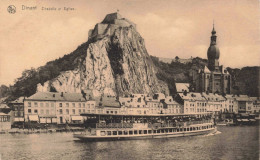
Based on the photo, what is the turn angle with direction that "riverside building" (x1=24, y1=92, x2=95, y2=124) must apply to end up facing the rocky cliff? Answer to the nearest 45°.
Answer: approximately 135° to its left

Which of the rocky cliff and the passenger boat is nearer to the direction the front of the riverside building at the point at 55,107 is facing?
the passenger boat

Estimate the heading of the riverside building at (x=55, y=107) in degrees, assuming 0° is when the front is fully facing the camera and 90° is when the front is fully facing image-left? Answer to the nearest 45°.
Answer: approximately 0°
